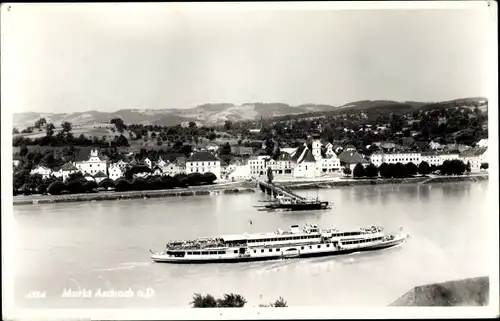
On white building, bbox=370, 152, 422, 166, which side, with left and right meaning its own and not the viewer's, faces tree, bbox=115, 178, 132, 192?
right

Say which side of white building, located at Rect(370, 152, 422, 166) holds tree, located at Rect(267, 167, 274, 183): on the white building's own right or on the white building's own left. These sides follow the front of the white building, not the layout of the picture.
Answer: on the white building's own right

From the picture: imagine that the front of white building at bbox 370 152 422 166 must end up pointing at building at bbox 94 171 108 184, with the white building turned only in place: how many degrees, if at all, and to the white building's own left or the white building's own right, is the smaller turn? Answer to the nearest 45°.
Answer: approximately 90° to the white building's own right

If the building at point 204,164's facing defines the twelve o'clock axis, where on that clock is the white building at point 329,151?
The white building is roughly at 9 o'clock from the building.

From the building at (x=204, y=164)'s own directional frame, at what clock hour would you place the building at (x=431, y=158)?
the building at (x=431, y=158) is roughly at 9 o'clock from the building at (x=204, y=164).

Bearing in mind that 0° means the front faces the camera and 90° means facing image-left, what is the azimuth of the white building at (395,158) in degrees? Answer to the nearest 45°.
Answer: approximately 0°
